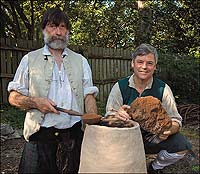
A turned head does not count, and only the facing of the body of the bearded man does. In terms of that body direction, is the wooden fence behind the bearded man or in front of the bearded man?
behind

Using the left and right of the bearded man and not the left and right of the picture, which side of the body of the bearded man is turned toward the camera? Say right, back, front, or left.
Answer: front
